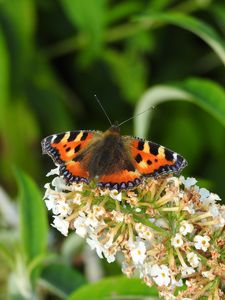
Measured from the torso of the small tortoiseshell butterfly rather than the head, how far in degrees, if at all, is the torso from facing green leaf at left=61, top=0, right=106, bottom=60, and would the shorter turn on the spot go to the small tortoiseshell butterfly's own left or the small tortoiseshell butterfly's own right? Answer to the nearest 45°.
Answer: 0° — it already faces it

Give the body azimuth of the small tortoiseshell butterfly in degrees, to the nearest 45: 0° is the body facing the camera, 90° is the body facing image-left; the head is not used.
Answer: approximately 180°

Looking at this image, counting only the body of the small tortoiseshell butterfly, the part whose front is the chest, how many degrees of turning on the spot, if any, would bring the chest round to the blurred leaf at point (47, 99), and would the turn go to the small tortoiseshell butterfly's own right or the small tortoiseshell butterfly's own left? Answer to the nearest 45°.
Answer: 0° — it already faces it

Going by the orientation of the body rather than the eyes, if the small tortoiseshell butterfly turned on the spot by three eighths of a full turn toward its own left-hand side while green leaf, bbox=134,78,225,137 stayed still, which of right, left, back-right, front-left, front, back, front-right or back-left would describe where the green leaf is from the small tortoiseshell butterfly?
back

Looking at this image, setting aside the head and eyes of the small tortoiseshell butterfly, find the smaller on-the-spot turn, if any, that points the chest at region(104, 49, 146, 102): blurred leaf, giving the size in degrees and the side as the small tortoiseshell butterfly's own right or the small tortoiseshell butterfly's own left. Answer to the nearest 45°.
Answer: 0° — it already faces it

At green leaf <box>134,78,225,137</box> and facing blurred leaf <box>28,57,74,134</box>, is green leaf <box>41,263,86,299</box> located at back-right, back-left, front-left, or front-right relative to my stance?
front-left

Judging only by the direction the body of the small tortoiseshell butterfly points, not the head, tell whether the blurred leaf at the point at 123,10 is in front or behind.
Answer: in front
